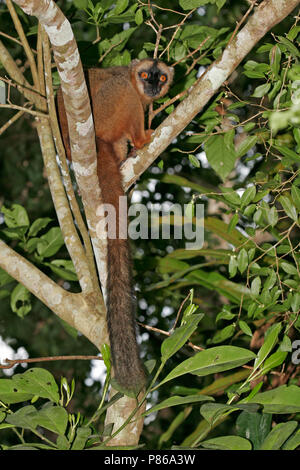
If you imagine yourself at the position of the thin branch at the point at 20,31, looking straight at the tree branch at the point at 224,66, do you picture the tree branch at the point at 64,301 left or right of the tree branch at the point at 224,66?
right

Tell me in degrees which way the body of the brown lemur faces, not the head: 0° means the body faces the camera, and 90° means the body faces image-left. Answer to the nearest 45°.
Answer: approximately 270°
